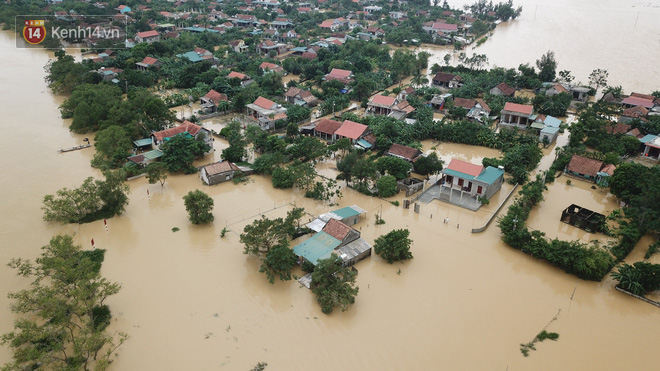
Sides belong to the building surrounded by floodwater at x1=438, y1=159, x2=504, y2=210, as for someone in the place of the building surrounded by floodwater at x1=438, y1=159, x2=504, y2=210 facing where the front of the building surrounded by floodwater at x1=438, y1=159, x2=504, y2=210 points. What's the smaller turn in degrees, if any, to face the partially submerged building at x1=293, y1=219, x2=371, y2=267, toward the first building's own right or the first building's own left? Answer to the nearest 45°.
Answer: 0° — it already faces it

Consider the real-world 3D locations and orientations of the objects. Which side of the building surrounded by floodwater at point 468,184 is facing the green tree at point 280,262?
front

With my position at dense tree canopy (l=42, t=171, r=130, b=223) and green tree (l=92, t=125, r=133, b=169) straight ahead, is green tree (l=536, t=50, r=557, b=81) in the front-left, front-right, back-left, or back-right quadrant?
front-right

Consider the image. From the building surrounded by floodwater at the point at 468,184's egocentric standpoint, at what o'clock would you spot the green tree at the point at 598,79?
The green tree is roughly at 5 o'clock from the building surrounded by floodwater.

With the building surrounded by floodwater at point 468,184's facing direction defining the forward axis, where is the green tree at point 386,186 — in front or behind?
in front

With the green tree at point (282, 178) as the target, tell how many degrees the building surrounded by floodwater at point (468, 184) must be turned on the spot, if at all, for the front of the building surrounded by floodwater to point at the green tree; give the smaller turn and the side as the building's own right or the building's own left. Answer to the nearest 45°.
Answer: approximately 45° to the building's own right

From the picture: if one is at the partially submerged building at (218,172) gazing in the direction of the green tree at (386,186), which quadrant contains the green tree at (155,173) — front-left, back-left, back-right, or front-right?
back-right

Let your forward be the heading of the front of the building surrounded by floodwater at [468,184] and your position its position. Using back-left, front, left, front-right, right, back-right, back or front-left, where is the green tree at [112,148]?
front-right

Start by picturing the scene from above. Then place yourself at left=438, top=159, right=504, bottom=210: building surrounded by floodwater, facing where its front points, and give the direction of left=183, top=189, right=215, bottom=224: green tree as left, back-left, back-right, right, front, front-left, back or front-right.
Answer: front

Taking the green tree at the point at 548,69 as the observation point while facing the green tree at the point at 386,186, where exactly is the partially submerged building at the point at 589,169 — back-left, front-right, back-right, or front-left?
front-left

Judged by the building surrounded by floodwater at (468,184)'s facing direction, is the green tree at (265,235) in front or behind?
in front

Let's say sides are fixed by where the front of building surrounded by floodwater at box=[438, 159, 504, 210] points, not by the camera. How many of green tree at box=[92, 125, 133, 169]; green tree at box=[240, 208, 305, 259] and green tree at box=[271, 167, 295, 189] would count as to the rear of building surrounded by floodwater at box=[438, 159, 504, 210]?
0

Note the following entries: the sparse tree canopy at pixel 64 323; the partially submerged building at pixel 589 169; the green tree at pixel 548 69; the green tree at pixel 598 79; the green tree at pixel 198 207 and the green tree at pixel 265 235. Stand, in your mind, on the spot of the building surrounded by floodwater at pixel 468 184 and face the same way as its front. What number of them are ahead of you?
3

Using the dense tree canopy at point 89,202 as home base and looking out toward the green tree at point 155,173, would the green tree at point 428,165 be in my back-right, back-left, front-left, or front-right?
front-right

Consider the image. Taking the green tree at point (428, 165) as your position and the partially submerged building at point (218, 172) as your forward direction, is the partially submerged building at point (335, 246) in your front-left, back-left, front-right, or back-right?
front-left

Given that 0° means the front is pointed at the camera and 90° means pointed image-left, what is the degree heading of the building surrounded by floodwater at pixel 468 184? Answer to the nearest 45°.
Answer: approximately 45°
